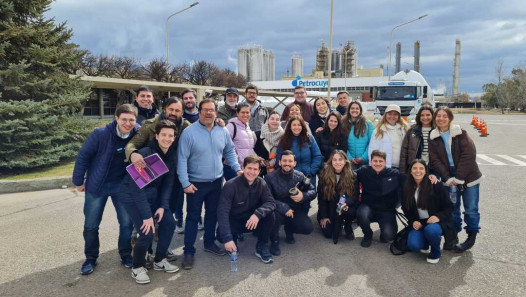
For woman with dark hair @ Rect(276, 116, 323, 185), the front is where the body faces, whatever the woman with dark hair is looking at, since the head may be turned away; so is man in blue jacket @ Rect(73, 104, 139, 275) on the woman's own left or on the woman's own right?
on the woman's own right

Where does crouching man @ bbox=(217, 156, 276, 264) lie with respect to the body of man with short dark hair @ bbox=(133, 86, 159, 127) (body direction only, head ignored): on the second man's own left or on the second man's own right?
on the second man's own left

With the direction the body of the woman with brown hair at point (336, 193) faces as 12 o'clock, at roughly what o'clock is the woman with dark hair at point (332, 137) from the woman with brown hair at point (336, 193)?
the woman with dark hair at point (332, 137) is roughly at 6 o'clock from the woman with brown hair at point (336, 193).

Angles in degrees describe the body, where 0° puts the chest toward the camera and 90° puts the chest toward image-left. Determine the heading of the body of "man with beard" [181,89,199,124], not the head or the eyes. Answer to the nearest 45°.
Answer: approximately 0°

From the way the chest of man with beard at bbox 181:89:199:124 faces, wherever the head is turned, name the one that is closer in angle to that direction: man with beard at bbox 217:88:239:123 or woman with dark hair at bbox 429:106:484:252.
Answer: the woman with dark hair

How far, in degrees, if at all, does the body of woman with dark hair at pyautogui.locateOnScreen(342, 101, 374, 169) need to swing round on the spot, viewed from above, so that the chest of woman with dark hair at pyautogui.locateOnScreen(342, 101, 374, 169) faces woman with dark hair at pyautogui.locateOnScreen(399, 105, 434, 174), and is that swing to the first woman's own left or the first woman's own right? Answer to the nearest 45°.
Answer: approximately 45° to the first woman's own left
